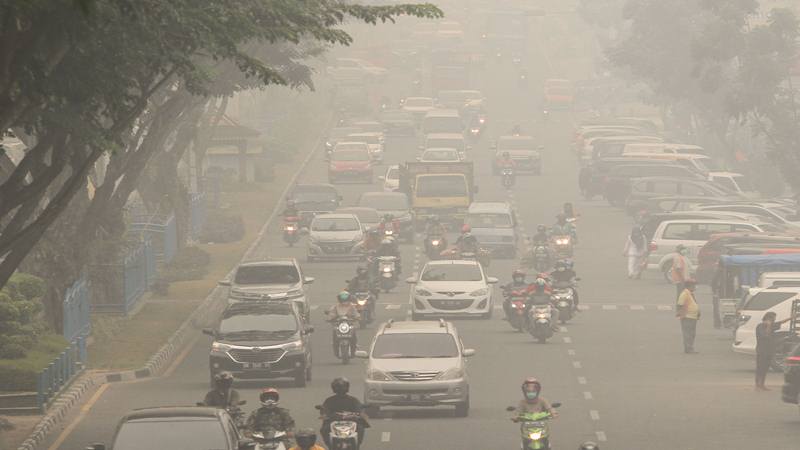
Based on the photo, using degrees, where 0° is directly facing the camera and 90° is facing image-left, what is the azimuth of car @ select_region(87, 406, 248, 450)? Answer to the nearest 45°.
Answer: approximately 0°

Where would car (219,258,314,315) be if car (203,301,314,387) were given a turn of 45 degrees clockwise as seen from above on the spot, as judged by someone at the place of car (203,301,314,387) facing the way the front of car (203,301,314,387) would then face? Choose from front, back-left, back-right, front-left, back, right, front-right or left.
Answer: back-right

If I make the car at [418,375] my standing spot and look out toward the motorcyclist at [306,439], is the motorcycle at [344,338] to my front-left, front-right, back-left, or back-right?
back-right

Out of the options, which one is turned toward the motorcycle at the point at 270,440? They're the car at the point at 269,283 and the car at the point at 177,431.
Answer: the car at the point at 269,283

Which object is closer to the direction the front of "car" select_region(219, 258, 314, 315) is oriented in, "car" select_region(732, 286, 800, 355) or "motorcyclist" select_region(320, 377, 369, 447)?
the motorcyclist

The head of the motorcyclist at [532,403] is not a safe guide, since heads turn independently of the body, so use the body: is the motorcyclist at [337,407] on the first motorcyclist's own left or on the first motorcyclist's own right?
on the first motorcyclist's own right
